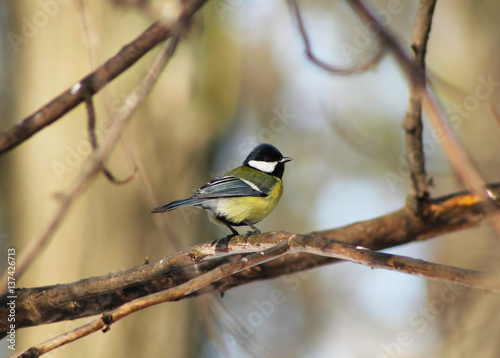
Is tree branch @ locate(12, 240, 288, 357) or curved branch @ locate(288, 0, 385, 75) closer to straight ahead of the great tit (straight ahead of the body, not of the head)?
the curved branch

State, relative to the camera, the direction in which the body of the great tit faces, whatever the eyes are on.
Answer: to the viewer's right

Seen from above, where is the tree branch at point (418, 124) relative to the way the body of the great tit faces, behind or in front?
in front
